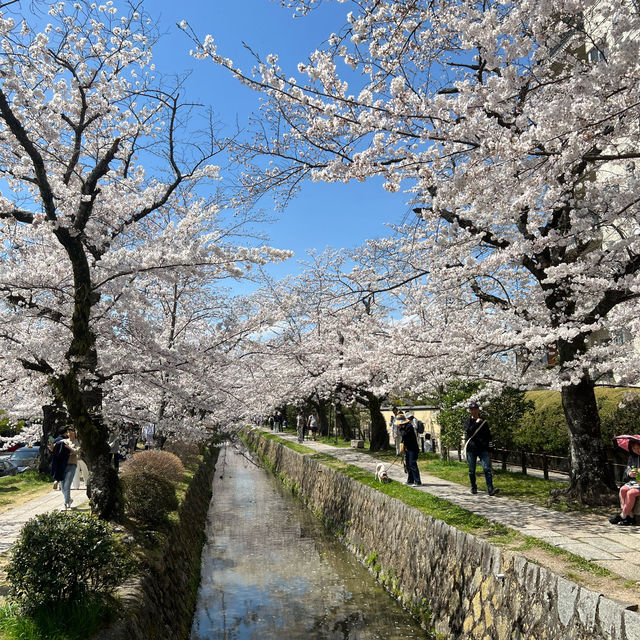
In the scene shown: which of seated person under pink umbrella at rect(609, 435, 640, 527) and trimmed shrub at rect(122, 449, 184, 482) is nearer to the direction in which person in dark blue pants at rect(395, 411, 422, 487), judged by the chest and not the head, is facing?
the trimmed shrub

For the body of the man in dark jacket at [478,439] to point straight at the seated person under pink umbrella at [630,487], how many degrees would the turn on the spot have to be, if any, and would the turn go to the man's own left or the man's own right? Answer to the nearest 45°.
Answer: approximately 45° to the man's own left

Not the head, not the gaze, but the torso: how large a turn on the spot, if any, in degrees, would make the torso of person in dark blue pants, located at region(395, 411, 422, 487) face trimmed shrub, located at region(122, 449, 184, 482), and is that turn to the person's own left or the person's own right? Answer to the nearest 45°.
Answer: approximately 45° to the person's own right

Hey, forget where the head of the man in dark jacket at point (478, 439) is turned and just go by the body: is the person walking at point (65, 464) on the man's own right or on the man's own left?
on the man's own right

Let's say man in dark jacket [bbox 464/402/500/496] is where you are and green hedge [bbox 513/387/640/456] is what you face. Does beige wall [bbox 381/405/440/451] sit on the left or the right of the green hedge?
left

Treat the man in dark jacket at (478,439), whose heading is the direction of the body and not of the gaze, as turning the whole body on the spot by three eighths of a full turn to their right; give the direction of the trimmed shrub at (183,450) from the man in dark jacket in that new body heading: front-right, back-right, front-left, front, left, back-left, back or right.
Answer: front

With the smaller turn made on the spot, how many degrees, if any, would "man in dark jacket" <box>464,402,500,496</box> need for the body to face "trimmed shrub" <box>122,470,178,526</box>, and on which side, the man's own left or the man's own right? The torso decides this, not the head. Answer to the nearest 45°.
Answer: approximately 45° to the man's own right

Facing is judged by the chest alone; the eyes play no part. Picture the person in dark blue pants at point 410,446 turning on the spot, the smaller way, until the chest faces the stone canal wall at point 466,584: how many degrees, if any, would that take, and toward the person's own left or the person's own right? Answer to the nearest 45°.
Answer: approximately 45° to the person's own left

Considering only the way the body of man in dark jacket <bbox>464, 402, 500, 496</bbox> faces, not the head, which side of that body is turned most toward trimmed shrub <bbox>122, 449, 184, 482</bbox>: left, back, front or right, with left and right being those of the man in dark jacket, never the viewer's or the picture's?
right
